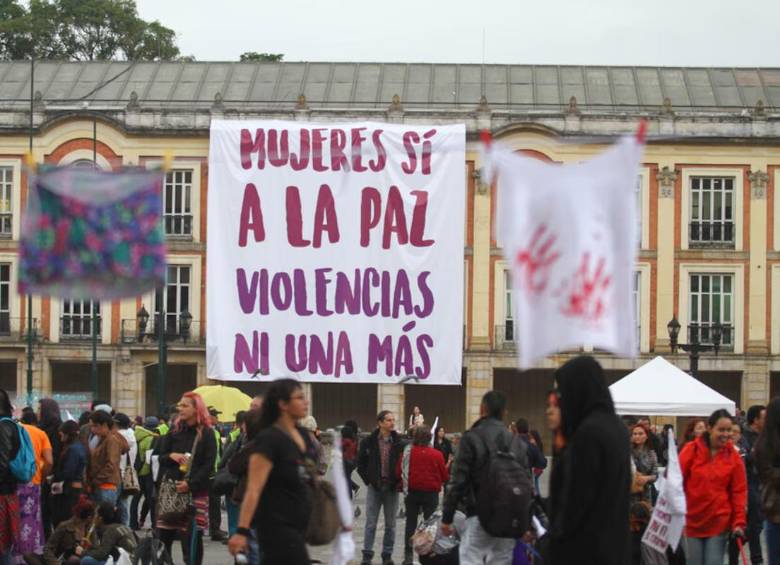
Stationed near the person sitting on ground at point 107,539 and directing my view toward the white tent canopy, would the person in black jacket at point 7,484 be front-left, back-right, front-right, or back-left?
back-left

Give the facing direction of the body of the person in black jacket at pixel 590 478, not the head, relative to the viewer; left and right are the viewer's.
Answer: facing away from the viewer and to the left of the viewer

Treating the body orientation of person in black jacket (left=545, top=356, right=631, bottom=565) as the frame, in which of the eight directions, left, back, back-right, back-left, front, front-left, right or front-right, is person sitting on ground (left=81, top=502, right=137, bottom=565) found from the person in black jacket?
front

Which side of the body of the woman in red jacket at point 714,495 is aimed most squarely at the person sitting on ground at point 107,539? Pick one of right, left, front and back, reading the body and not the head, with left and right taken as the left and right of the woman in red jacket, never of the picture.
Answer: right

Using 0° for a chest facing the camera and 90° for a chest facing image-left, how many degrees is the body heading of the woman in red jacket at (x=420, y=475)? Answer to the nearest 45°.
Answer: approximately 180°

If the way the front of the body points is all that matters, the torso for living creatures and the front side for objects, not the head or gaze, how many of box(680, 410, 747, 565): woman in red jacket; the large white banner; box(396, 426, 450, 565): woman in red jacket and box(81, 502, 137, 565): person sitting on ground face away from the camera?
1

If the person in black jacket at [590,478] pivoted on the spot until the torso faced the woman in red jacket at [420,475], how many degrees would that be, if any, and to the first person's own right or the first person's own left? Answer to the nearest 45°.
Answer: approximately 45° to the first person's own right

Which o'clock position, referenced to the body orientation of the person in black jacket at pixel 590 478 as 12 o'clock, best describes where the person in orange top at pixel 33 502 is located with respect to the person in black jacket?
The person in orange top is roughly at 12 o'clock from the person in black jacket.

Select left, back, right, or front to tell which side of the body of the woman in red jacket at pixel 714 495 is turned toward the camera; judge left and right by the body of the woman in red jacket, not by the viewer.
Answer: front

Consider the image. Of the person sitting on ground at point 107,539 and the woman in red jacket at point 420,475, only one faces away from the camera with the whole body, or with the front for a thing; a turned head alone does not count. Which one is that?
the woman in red jacket

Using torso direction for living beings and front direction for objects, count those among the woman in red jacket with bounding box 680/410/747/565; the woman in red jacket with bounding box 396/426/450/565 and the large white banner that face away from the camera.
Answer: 1

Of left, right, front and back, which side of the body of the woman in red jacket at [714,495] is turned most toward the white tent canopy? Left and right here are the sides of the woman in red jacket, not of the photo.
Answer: back

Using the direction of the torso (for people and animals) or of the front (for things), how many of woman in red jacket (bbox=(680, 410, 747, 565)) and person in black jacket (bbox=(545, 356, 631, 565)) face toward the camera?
1

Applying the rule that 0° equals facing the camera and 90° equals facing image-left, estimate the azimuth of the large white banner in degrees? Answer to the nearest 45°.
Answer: approximately 0°
